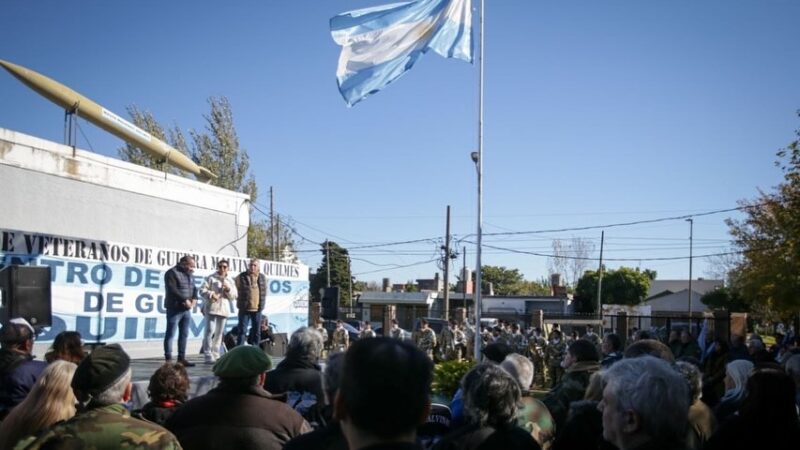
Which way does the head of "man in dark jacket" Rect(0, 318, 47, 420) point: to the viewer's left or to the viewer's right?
to the viewer's right

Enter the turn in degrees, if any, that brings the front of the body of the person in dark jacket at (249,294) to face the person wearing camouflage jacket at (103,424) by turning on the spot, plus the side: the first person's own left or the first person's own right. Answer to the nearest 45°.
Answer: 0° — they already face them

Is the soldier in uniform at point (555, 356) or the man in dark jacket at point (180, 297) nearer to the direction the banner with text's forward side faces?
the man in dark jacket

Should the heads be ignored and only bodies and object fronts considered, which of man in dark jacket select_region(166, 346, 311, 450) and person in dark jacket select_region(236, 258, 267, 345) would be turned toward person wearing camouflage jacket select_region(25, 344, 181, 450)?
person in dark jacket select_region(236, 258, 267, 345)

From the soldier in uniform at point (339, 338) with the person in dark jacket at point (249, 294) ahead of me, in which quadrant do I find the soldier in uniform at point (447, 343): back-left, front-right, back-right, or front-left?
back-left

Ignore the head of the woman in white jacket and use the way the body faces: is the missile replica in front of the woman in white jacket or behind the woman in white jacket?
behind

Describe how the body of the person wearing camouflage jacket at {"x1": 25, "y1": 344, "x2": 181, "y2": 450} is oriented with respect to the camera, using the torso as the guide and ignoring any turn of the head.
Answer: away from the camera

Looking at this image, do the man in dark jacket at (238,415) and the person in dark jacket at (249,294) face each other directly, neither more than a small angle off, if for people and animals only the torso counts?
yes

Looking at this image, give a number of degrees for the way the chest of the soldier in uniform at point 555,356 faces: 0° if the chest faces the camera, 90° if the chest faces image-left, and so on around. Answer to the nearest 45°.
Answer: approximately 45°
